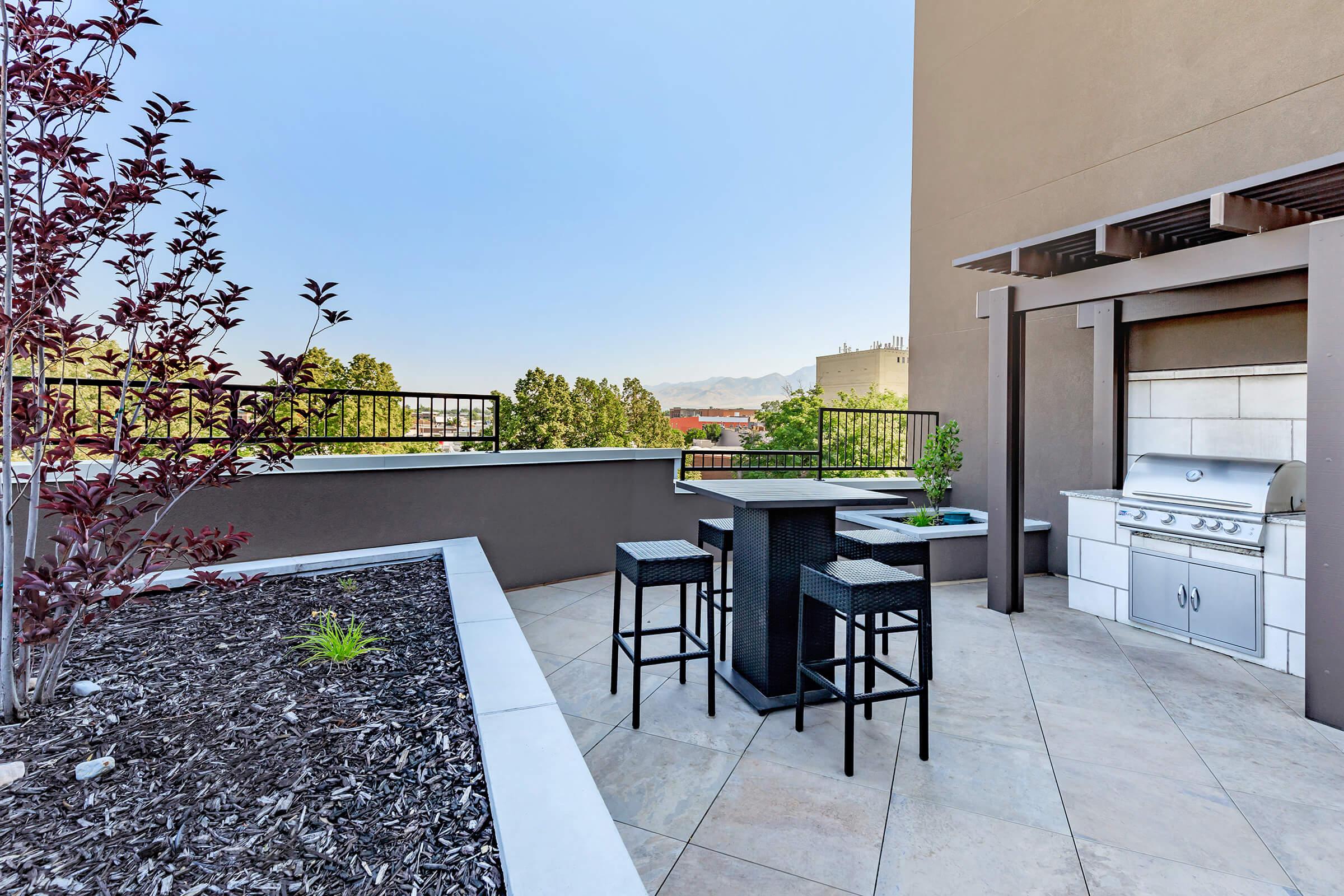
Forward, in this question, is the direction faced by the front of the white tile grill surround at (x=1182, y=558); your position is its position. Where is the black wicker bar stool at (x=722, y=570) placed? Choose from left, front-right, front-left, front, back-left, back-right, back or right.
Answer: front

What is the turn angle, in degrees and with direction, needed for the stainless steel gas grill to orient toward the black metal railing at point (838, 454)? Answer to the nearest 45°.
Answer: approximately 90° to its right

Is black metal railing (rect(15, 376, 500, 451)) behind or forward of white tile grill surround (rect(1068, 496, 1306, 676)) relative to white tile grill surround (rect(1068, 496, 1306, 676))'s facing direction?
forward

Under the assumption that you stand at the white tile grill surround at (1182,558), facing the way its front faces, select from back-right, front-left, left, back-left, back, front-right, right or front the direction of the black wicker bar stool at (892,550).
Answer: front

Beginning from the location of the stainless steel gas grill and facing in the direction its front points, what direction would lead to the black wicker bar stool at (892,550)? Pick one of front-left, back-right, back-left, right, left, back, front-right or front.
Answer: front

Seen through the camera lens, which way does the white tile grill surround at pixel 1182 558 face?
facing the viewer and to the left of the viewer

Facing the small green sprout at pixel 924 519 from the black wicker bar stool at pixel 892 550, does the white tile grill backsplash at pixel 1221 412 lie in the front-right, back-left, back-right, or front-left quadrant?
front-right

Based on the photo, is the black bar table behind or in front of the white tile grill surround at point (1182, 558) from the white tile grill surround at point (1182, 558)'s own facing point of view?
in front

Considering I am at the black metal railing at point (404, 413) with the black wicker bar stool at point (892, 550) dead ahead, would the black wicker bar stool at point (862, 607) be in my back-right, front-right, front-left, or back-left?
front-right

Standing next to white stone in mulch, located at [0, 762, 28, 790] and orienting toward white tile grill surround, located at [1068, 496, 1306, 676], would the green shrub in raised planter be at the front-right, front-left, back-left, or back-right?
front-left

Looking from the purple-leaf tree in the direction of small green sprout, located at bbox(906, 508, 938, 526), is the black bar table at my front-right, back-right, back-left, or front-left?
front-right

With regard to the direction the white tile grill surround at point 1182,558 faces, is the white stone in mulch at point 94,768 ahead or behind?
ahead
